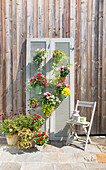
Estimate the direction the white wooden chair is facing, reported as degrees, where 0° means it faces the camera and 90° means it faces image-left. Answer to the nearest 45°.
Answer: approximately 45°
